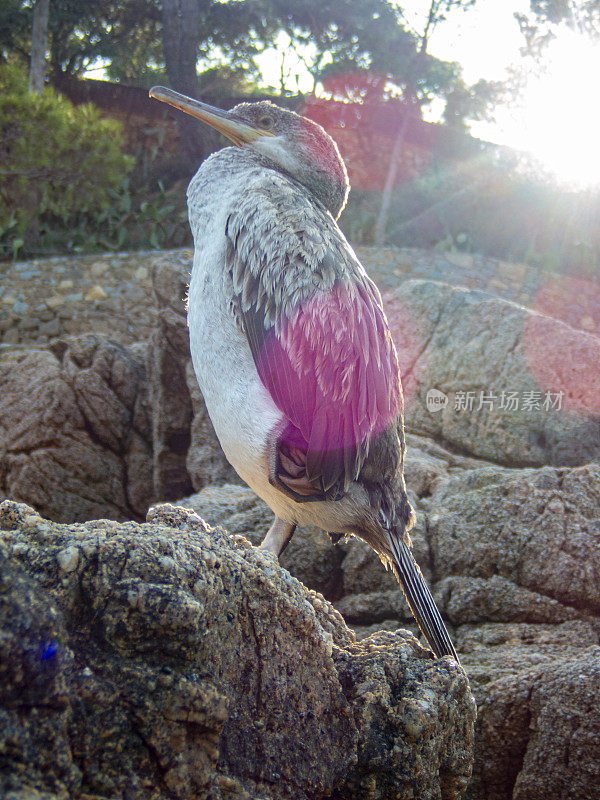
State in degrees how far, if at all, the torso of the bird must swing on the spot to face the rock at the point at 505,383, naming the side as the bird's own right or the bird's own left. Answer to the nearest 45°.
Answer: approximately 135° to the bird's own right

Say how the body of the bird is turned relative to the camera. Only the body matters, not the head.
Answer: to the viewer's left

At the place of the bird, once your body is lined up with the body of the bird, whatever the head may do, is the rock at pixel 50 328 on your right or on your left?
on your right

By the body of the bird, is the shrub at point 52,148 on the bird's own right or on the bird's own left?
on the bird's own right

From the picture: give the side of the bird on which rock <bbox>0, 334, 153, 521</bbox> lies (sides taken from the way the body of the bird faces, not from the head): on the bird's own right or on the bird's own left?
on the bird's own right
